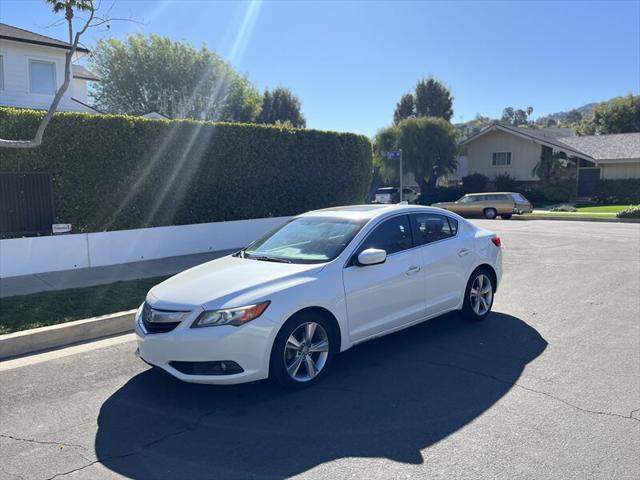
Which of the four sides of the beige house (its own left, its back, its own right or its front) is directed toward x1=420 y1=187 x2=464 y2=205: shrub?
right

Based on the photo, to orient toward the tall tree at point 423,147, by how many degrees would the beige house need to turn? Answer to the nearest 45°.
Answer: approximately 90° to its right

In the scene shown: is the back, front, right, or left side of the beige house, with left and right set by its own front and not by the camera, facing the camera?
front

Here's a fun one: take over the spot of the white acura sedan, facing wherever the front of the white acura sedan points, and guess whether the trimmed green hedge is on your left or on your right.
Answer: on your right

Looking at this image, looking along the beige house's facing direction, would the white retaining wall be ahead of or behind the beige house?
ahead

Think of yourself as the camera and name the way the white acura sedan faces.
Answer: facing the viewer and to the left of the viewer

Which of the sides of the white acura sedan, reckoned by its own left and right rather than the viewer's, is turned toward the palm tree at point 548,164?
back

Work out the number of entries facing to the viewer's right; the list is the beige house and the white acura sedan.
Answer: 0

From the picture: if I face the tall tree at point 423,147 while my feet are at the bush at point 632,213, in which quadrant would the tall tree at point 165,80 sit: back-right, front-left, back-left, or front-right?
front-left

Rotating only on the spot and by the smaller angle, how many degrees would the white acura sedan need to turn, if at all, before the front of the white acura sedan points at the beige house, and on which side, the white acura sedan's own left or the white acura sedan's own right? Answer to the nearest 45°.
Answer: approximately 180°

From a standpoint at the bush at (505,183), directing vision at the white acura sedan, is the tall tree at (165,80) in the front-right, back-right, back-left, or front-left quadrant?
front-right

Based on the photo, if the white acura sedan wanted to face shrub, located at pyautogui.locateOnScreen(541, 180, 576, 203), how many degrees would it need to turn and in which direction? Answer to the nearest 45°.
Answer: approximately 180°
